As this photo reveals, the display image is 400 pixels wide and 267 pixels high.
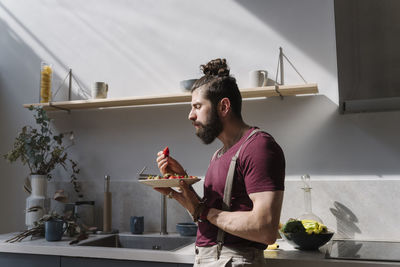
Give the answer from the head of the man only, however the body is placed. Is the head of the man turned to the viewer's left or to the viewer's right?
to the viewer's left

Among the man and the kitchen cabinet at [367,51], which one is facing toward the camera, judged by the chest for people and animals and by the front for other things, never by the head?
the kitchen cabinet

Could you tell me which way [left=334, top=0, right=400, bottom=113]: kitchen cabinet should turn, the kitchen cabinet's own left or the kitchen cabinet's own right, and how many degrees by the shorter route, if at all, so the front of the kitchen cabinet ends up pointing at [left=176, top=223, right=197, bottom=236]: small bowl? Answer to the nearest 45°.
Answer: approximately 90° to the kitchen cabinet's own right

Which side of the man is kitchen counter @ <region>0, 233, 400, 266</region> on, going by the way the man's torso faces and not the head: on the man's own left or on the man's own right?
on the man's own right

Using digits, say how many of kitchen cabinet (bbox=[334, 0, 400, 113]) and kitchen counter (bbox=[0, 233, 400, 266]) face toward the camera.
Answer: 2

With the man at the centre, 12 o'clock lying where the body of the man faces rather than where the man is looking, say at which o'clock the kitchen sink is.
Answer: The kitchen sink is roughly at 2 o'clock from the man.

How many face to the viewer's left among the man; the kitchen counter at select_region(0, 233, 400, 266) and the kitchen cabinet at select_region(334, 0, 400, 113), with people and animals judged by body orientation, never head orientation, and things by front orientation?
1

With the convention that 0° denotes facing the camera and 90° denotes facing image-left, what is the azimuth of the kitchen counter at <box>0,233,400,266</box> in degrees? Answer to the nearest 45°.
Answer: approximately 0°

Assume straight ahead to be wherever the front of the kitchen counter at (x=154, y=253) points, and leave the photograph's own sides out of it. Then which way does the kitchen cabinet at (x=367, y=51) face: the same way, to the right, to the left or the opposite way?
the same way

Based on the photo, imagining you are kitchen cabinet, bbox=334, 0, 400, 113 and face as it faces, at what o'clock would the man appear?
The man is roughly at 1 o'clock from the kitchen cabinet.

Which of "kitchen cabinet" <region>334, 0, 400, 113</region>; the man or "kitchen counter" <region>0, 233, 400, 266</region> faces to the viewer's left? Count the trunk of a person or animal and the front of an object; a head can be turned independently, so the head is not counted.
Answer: the man

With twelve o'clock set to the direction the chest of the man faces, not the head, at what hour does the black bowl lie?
The black bowl is roughly at 4 o'clock from the man.

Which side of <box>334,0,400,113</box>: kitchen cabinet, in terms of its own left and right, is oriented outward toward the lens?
front

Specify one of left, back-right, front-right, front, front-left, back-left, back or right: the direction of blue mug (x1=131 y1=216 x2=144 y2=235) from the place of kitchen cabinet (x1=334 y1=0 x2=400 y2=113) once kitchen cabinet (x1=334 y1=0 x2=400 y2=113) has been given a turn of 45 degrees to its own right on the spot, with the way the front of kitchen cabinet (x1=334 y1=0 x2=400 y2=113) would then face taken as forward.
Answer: front-right

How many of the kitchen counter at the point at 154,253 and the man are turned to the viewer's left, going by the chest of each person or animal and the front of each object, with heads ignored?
1

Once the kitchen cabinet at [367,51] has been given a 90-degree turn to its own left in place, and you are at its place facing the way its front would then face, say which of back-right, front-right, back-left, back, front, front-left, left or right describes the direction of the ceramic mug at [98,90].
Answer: back

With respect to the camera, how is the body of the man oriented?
to the viewer's left
